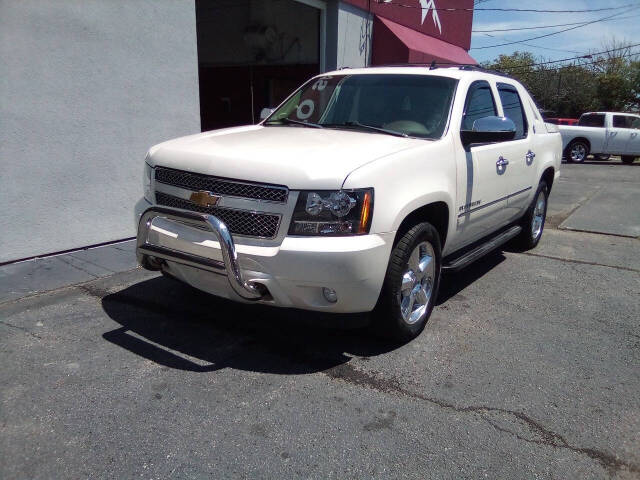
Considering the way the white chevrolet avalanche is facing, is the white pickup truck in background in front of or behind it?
behind

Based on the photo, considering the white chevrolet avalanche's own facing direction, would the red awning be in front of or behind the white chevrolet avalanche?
behind

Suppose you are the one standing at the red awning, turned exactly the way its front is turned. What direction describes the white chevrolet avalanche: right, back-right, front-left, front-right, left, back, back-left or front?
front-right

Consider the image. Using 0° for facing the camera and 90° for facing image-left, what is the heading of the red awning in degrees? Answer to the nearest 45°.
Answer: approximately 315°

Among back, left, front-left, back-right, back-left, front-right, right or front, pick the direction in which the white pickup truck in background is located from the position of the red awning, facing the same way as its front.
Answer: left

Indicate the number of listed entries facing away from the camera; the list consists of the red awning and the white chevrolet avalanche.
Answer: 0

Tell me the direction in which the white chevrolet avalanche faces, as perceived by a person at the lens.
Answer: facing the viewer and to the left of the viewer

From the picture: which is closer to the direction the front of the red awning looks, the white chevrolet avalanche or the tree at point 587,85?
the white chevrolet avalanche

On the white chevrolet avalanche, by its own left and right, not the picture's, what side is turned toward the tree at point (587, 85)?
back

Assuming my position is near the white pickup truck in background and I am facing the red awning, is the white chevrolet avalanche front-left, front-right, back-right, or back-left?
front-left

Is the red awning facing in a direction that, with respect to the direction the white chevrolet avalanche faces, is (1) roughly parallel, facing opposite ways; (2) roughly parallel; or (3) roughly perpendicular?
roughly perpendicular

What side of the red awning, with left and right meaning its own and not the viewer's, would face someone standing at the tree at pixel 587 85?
left
